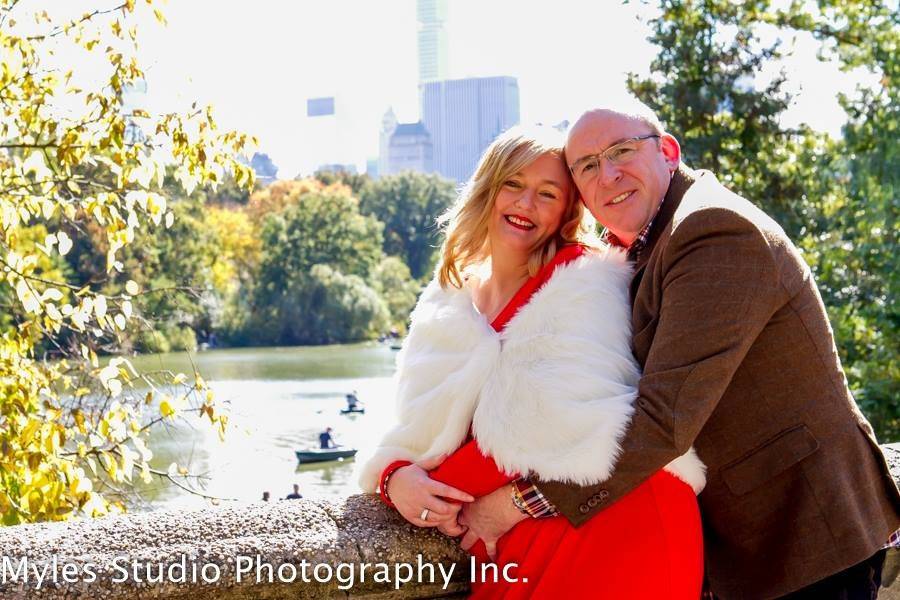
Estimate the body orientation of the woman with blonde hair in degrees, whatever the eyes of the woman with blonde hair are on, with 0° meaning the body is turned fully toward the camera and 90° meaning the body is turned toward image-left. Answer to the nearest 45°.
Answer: approximately 45°

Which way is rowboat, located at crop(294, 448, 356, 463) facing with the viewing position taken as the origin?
facing to the left of the viewer

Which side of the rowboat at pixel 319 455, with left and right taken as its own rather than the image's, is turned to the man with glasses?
left

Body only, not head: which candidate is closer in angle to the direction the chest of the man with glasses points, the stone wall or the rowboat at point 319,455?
the stone wall

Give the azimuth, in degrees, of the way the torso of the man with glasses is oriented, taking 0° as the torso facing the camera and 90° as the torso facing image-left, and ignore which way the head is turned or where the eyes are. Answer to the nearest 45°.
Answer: approximately 90°
